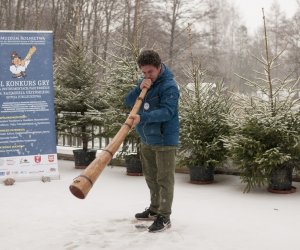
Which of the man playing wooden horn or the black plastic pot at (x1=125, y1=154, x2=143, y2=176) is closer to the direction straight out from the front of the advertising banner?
the man playing wooden horn

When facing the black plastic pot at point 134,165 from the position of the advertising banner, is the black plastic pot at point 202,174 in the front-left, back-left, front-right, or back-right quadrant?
front-right

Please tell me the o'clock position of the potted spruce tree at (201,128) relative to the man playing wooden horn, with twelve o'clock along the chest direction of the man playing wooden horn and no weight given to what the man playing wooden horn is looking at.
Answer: The potted spruce tree is roughly at 5 o'clock from the man playing wooden horn.

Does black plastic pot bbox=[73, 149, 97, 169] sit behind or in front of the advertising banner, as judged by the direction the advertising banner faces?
behind

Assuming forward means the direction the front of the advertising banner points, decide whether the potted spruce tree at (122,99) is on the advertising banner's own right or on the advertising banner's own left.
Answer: on the advertising banner's own left

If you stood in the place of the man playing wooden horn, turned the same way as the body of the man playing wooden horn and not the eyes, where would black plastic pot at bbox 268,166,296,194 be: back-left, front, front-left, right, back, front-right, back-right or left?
back

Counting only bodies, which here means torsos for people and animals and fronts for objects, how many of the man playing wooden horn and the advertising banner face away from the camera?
0

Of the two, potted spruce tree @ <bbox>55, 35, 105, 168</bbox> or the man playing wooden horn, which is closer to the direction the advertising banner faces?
the man playing wooden horn

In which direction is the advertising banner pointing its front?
toward the camera

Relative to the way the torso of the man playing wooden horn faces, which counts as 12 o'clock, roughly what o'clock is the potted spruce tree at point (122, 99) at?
The potted spruce tree is roughly at 4 o'clock from the man playing wooden horn.

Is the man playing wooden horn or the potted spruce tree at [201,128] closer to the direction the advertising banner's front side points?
the man playing wooden horn

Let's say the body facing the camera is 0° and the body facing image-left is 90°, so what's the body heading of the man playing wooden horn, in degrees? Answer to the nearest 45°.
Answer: approximately 45°

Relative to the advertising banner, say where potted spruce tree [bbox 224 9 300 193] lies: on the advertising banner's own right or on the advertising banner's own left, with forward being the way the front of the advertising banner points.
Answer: on the advertising banner's own left
